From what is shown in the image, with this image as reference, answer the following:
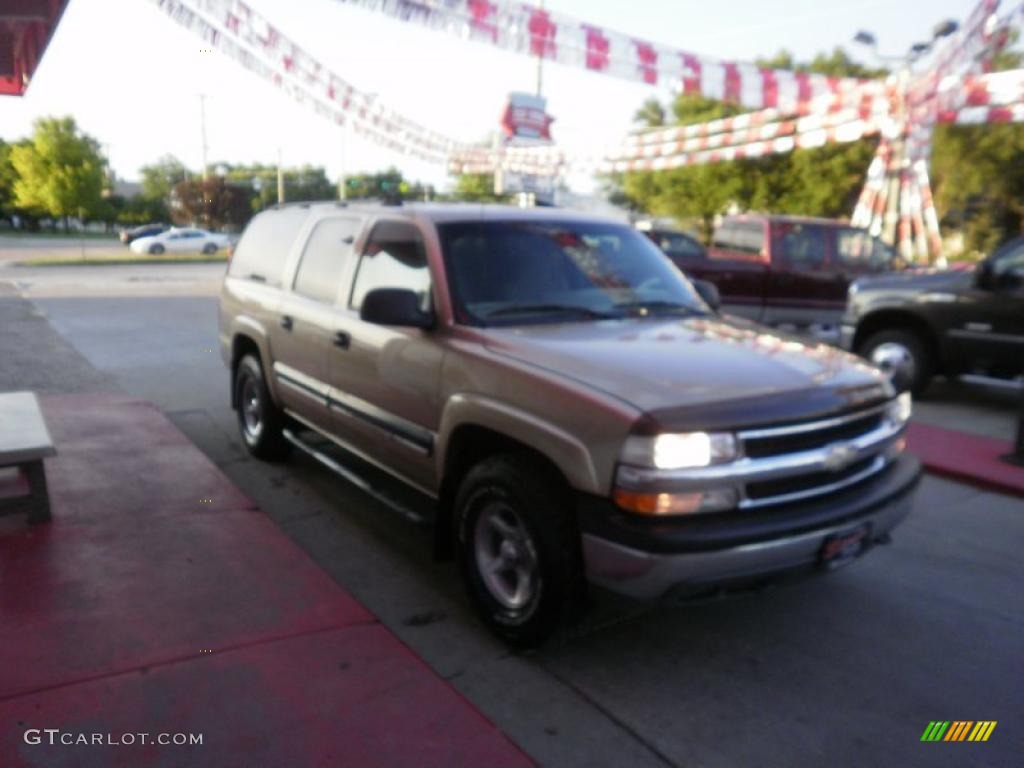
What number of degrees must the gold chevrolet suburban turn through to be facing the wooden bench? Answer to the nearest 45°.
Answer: approximately 135° to its right

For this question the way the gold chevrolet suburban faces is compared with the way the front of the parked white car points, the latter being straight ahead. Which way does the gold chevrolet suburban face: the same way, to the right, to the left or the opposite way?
to the left

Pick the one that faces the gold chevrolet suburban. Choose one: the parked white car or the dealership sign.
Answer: the dealership sign

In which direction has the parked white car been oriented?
to the viewer's left

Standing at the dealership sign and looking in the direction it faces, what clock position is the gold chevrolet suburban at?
The gold chevrolet suburban is roughly at 12 o'clock from the dealership sign.

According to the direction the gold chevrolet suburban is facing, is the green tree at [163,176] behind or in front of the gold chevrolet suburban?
behind

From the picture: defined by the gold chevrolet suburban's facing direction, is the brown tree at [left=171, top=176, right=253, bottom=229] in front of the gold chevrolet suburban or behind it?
behind

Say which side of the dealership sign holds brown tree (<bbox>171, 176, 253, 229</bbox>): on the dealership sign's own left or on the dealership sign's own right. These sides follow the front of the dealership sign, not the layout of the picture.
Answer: on the dealership sign's own right

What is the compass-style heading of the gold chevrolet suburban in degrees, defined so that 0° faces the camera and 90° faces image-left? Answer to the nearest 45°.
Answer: approximately 315°

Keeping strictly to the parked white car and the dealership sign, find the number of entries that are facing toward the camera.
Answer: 1

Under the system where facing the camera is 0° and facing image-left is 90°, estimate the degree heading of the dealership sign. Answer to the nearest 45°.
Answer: approximately 0°

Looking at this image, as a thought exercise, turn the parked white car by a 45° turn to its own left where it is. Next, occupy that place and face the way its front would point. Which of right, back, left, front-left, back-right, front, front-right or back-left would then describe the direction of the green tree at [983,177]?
left

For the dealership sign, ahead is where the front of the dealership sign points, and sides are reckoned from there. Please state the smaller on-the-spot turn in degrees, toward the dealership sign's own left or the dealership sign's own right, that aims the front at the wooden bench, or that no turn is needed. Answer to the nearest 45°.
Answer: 0° — it already faces it
